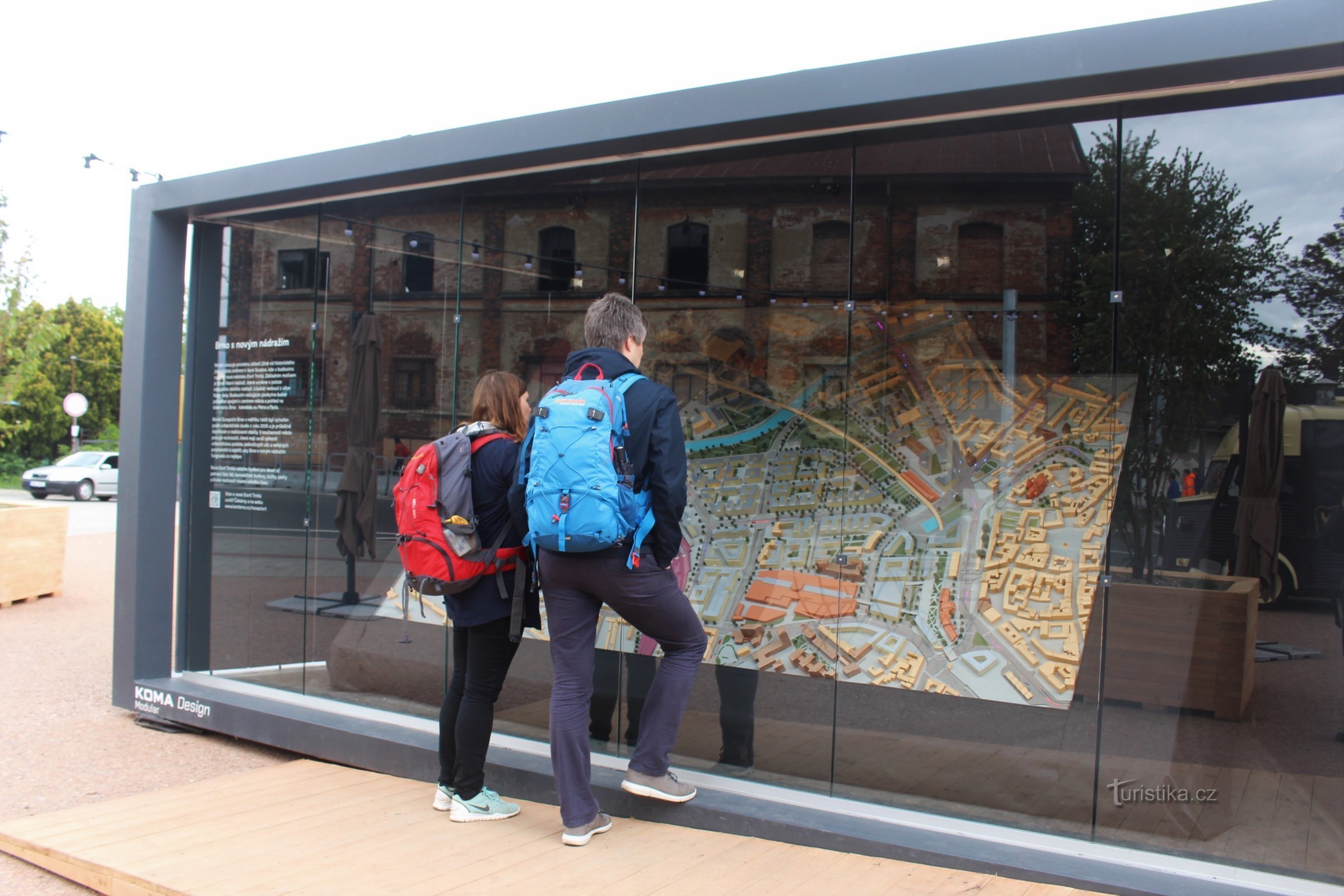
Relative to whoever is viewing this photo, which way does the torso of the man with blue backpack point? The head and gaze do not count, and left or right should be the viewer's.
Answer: facing away from the viewer and to the right of the viewer

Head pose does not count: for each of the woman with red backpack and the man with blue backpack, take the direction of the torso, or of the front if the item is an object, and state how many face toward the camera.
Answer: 0

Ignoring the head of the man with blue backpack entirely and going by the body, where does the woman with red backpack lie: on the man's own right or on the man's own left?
on the man's own left

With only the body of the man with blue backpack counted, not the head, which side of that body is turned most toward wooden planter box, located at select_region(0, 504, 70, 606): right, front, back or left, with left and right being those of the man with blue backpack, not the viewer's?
left

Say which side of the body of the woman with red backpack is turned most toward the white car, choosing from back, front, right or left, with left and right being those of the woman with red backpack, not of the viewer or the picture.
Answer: left

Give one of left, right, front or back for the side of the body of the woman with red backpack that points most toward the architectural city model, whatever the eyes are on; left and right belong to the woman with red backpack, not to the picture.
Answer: front

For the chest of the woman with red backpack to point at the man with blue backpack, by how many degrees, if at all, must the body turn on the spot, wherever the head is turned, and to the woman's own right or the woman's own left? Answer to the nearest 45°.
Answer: approximately 45° to the woman's own right
